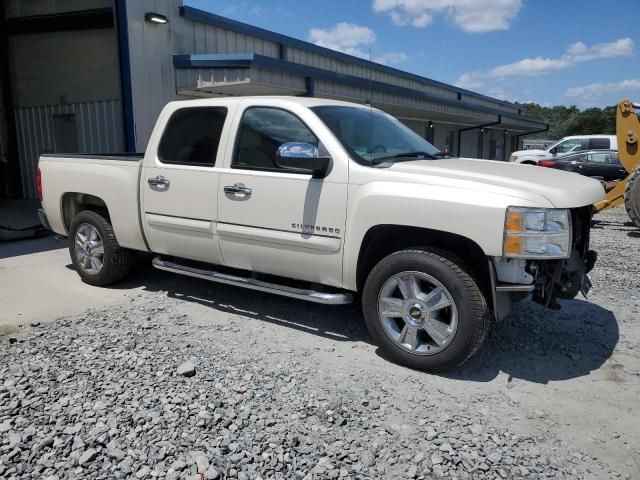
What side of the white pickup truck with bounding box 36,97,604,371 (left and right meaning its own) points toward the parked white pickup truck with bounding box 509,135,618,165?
left

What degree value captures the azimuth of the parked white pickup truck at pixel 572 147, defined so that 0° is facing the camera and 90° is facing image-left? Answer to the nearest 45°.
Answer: approximately 90°

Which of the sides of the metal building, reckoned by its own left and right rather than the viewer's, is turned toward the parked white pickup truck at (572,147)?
left

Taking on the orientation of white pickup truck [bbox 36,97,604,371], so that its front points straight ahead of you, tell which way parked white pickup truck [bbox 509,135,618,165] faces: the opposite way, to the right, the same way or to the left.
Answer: the opposite way

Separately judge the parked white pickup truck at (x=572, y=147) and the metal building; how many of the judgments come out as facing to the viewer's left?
1

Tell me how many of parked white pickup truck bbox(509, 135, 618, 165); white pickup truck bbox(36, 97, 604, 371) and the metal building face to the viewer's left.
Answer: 1

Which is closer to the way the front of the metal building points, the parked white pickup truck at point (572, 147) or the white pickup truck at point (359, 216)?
the white pickup truck at point (359, 216)
